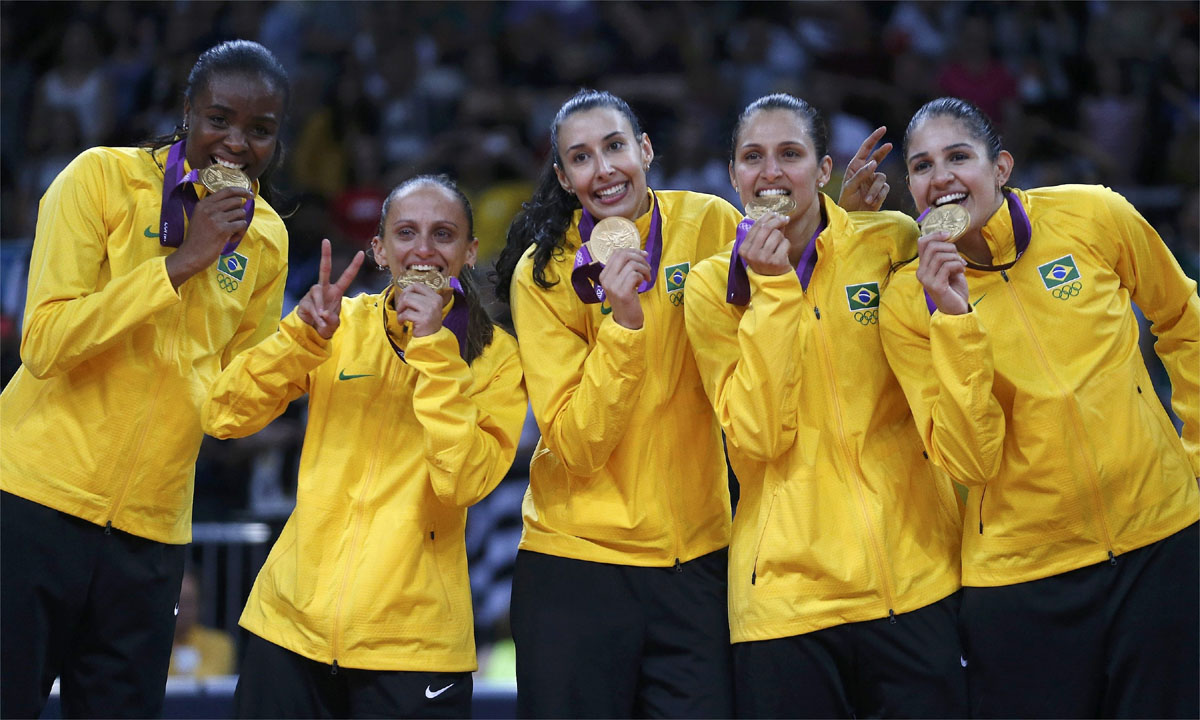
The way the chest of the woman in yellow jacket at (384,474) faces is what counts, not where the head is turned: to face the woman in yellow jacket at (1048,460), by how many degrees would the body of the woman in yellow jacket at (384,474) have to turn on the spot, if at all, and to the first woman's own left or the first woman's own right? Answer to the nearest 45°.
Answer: approximately 90° to the first woman's own left

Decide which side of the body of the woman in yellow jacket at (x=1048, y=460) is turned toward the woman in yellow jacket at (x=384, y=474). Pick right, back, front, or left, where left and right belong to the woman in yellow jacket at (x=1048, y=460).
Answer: right

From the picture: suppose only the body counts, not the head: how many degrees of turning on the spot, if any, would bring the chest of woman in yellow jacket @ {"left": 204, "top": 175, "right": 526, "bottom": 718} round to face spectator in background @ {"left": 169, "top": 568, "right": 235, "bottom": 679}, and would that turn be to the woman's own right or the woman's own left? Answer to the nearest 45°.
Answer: approximately 180°

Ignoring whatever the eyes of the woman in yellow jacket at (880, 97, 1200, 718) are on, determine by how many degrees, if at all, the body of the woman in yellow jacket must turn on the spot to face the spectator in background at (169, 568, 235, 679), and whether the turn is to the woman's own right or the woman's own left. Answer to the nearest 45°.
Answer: approximately 135° to the woman's own right

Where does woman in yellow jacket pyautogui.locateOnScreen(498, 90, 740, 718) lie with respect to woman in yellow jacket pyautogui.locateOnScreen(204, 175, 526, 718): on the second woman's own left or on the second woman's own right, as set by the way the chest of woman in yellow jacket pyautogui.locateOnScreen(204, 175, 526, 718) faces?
on the second woman's own left

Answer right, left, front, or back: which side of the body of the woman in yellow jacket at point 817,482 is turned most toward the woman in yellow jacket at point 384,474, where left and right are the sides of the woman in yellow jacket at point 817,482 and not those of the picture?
right

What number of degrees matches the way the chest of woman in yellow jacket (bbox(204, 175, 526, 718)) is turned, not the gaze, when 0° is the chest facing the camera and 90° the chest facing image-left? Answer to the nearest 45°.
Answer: approximately 0°

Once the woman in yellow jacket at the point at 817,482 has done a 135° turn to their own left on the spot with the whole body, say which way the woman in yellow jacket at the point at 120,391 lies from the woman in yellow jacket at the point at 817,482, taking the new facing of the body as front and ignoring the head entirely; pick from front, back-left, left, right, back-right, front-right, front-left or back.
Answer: back-left

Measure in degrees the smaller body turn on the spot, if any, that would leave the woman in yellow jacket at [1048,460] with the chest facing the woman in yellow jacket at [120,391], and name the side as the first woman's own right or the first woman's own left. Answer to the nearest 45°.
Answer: approximately 90° to the first woman's own right
